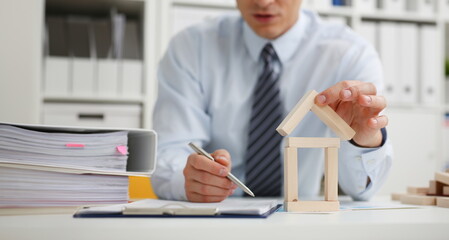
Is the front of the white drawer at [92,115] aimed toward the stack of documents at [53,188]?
yes

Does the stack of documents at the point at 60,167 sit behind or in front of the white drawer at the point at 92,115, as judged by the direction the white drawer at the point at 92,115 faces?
in front

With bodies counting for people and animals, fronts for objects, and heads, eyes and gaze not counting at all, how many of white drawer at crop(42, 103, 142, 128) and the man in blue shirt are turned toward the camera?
2

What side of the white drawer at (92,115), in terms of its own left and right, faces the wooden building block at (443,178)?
front

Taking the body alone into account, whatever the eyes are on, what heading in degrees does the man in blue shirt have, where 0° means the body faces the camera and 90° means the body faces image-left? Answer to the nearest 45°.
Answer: approximately 0°

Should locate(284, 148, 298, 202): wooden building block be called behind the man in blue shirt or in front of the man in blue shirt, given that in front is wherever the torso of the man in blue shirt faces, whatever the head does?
in front
